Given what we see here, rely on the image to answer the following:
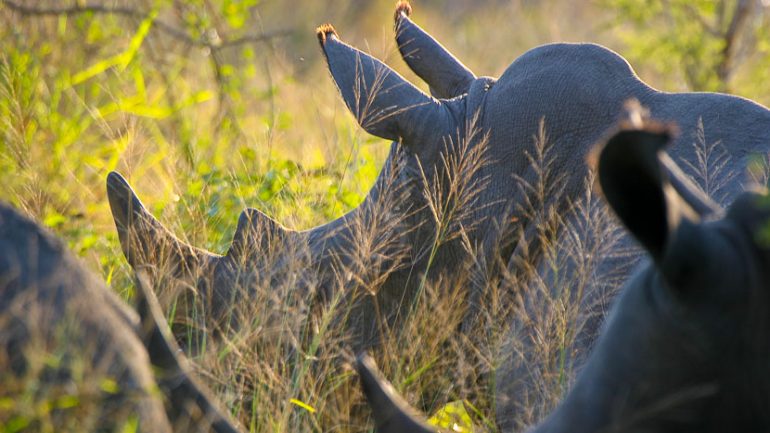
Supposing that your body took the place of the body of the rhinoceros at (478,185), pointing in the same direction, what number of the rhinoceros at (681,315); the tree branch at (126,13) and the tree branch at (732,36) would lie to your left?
1

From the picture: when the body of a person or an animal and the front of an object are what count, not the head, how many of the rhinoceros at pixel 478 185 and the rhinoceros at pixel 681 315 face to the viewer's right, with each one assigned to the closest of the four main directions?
0

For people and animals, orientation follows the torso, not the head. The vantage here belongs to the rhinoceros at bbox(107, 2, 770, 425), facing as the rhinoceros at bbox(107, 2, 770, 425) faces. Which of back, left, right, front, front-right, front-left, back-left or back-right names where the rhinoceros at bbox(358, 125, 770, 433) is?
left

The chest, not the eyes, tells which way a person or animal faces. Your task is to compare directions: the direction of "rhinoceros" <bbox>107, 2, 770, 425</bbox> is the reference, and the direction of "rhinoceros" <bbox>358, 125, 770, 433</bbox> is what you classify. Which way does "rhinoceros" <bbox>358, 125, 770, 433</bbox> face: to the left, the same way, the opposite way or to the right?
the same way

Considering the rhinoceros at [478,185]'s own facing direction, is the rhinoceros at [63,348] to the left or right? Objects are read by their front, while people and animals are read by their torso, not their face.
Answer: on its left

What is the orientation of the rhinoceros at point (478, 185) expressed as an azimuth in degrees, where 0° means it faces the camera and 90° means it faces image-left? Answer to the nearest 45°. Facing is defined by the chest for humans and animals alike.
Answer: approximately 90°

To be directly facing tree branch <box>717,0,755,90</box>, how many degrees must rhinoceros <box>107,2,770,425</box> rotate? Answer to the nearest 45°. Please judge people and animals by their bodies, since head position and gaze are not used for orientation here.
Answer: approximately 135° to its right

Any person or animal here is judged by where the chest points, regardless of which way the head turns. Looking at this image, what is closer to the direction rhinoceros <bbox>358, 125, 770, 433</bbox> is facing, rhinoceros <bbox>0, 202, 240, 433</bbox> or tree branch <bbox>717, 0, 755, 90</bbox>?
the rhinoceros

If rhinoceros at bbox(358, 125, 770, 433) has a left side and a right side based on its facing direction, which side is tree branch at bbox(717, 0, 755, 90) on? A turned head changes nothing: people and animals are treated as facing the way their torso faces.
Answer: on its right

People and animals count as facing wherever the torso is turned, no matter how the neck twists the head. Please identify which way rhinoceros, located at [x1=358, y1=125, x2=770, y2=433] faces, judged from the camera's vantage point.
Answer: facing to the left of the viewer

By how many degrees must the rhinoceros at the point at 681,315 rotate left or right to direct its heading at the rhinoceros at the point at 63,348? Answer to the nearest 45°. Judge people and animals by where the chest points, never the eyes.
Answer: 0° — it already faces it
